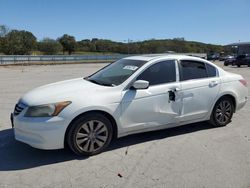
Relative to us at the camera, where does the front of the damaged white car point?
facing the viewer and to the left of the viewer

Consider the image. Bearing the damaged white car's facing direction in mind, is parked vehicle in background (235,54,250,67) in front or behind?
behind
